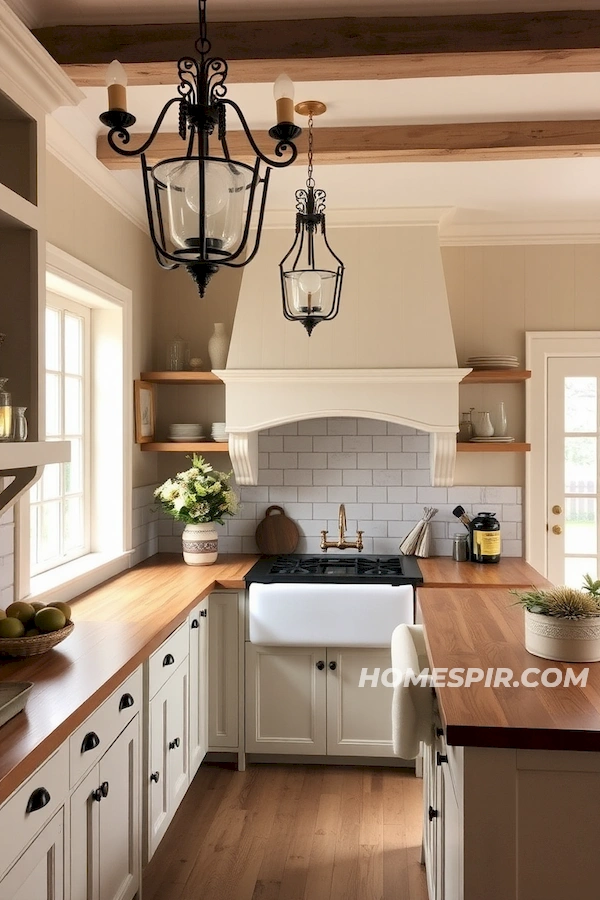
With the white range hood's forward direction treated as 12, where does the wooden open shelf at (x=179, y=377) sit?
The wooden open shelf is roughly at 3 o'clock from the white range hood.

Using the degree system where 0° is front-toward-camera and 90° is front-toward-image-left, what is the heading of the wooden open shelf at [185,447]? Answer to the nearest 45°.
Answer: approximately 0°

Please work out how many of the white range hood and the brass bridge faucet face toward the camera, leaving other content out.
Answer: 2

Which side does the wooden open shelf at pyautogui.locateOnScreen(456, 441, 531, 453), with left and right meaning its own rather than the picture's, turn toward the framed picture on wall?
right

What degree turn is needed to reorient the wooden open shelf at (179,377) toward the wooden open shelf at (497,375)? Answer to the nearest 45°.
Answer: approximately 90° to its left

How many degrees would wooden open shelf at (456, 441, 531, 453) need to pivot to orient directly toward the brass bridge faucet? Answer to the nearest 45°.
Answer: approximately 90° to its right
